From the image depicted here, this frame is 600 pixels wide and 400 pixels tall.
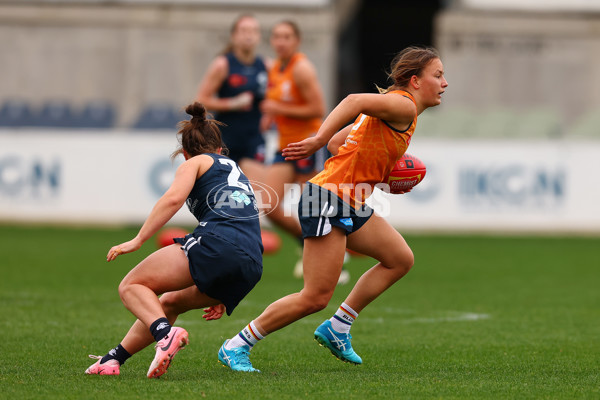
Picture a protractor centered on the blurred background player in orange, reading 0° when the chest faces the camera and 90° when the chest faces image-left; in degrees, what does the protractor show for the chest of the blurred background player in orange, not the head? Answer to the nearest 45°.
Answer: approximately 45°

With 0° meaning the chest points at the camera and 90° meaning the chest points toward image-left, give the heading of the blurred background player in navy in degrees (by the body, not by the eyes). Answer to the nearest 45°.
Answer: approximately 315°

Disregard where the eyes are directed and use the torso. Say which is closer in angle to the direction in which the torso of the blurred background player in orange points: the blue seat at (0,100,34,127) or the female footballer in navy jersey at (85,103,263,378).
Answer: the female footballer in navy jersey

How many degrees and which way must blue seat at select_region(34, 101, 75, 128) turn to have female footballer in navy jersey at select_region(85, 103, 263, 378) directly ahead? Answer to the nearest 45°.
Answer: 0° — it already faces them

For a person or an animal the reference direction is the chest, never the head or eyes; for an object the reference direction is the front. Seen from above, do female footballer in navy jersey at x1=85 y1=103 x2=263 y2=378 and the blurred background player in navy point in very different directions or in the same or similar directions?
very different directions

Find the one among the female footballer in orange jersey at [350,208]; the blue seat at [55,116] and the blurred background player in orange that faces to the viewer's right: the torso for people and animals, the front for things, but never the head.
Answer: the female footballer in orange jersey

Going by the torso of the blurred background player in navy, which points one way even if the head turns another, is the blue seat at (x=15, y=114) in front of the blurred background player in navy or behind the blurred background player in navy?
behind
